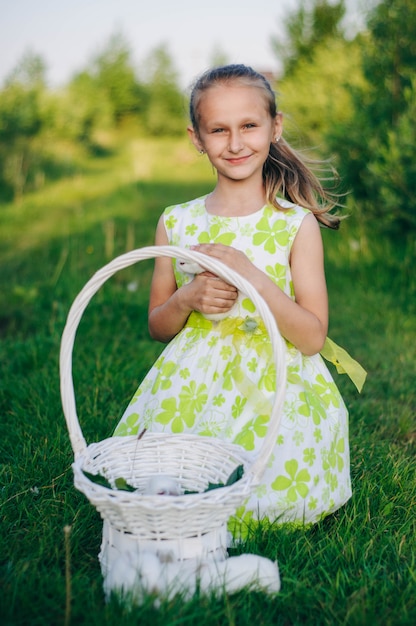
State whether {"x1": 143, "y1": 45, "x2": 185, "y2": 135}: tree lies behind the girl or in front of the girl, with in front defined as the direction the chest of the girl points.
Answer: behind

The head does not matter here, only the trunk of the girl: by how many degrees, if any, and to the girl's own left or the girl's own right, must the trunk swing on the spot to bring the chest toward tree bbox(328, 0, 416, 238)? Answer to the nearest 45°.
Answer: approximately 180°

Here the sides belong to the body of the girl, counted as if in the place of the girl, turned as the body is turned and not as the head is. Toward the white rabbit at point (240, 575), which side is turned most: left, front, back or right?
front

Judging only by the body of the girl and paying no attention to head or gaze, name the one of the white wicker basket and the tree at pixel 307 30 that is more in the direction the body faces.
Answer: the white wicker basket

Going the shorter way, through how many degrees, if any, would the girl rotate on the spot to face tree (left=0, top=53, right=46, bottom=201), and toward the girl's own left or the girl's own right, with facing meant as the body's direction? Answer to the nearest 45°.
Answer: approximately 180°

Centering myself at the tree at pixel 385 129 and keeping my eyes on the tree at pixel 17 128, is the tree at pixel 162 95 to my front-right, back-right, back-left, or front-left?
front-right

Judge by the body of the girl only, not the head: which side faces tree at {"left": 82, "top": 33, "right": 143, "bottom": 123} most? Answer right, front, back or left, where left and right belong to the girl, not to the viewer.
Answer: back

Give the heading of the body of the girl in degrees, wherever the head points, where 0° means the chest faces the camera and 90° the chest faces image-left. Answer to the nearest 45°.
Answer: approximately 0°

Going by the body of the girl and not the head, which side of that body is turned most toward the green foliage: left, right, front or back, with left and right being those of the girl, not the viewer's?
back

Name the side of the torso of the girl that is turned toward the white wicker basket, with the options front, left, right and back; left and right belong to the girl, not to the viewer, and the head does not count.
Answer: front
